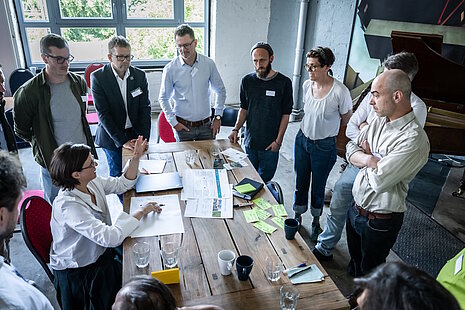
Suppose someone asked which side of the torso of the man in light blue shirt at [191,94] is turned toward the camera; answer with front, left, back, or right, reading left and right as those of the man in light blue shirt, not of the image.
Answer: front

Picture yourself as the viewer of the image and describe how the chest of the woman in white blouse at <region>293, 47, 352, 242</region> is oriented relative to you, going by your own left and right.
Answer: facing the viewer and to the left of the viewer

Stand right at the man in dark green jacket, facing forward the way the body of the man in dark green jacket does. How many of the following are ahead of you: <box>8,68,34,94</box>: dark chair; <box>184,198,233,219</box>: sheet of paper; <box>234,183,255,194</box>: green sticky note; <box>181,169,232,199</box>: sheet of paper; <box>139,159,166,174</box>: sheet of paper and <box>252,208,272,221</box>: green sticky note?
5

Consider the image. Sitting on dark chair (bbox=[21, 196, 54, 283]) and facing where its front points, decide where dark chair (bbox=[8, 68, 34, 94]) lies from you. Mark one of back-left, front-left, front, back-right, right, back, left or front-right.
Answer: back-left

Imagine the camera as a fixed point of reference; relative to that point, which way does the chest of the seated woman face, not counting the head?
to the viewer's right

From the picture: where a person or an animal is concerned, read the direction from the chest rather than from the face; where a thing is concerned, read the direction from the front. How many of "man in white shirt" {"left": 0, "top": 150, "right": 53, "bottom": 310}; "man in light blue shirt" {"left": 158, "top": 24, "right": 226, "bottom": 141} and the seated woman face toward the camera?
1

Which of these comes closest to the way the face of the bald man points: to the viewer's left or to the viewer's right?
to the viewer's left

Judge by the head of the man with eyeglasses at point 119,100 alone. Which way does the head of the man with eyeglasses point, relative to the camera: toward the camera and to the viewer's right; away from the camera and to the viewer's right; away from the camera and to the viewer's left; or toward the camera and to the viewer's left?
toward the camera and to the viewer's right

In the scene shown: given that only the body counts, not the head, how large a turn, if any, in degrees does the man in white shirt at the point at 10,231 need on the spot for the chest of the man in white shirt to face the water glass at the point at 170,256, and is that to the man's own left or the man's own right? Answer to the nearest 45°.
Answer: approximately 45° to the man's own right

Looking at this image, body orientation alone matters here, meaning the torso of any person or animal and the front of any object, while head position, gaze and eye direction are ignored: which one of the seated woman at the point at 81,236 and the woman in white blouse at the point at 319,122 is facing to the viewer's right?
the seated woman

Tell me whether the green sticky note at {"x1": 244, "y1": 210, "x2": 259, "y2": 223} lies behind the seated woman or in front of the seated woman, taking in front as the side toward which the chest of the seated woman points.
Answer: in front

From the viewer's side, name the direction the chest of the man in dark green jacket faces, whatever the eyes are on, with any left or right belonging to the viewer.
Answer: facing the viewer and to the right of the viewer

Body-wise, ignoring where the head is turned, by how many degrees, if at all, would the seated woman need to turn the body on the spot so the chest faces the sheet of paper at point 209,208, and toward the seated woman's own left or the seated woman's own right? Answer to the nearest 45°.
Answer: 0° — they already face it

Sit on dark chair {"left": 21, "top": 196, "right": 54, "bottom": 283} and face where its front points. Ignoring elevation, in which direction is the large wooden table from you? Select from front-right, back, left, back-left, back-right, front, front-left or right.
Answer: front

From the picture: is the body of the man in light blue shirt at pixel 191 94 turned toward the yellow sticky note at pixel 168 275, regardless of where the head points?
yes
